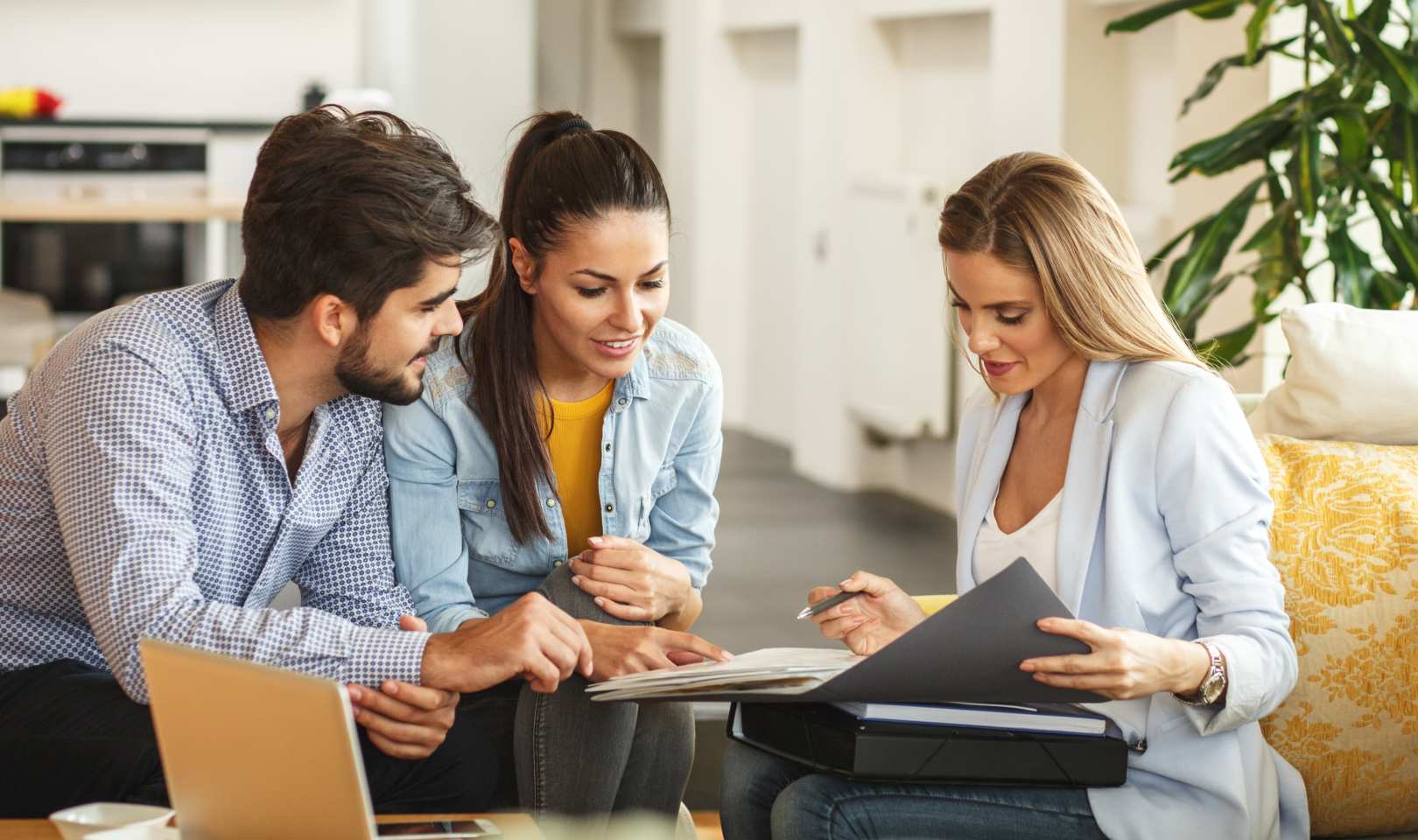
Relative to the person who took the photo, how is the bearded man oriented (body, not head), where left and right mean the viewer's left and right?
facing the viewer and to the right of the viewer

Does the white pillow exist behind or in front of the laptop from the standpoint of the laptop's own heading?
in front

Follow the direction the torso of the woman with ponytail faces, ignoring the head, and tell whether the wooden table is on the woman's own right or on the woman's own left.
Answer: on the woman's own right

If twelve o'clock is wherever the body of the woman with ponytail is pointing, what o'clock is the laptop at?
The laptop is roughly at 2 o'clock from the woman with ponytail.

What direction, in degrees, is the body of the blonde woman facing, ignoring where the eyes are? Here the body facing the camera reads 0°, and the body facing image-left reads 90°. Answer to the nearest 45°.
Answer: approximately 45°

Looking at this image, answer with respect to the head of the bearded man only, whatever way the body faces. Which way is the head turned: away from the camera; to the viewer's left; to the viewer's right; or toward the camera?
to the viewer's right

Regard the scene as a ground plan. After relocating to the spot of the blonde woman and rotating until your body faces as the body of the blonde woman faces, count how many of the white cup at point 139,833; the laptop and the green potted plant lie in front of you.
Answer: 2

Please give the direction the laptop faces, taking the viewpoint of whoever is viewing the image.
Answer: facing away from the viewer and to the right of the viewer

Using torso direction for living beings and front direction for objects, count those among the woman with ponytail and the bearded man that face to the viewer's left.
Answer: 0
